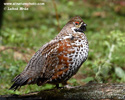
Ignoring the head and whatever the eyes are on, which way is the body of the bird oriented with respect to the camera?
to the viewer's right
